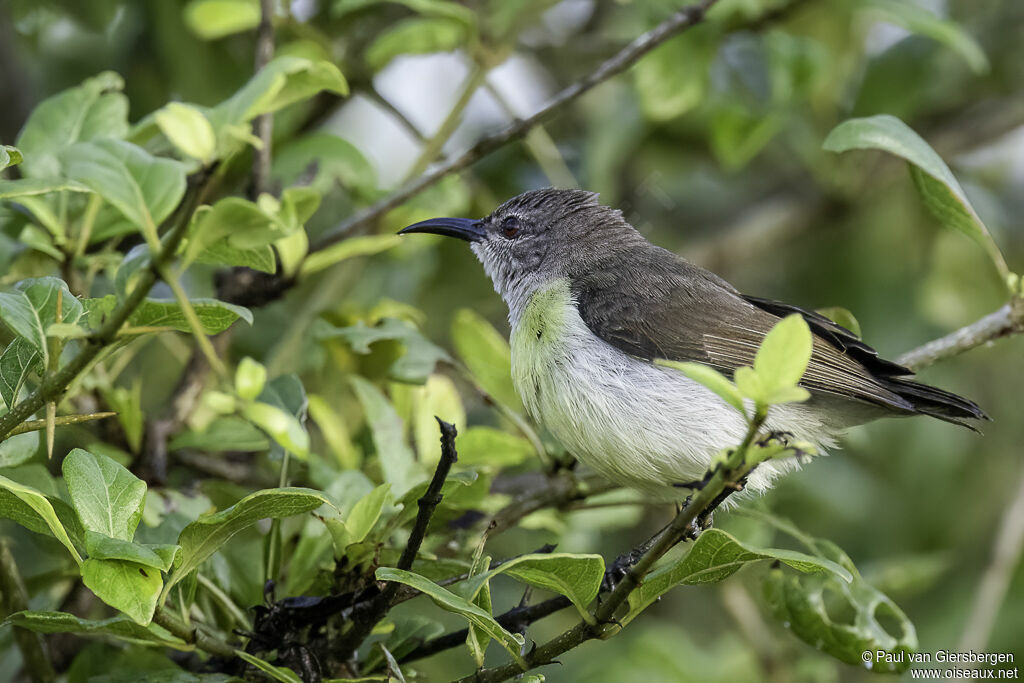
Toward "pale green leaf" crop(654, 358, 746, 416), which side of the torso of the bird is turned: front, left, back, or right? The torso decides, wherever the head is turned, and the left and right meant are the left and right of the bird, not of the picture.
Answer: left

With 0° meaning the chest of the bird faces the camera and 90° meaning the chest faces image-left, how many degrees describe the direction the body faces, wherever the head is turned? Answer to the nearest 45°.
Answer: approximately 90°

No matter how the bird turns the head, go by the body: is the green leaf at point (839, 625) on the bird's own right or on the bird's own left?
on the bird's own left

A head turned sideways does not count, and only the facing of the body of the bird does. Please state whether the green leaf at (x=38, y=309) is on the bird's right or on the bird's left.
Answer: on the bird's left
